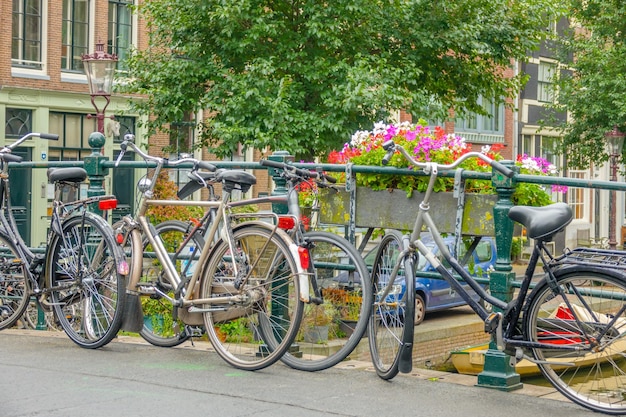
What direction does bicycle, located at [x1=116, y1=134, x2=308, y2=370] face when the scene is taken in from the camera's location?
facing away from the viewer and to the left of the viewer

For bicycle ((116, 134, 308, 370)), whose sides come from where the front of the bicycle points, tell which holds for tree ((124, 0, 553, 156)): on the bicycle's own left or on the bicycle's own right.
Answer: on the bicycle's own right

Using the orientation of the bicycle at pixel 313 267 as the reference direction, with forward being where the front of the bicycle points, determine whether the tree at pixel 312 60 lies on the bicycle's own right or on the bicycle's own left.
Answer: on the bicycle's own left

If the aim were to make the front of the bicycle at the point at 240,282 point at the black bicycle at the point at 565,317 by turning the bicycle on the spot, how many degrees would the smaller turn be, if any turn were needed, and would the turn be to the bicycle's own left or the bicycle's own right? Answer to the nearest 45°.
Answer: approximately 180°

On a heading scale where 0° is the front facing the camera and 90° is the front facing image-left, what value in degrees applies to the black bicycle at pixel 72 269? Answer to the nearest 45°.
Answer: approximately 135°

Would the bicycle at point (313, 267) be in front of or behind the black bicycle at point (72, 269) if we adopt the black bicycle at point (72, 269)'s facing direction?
behind

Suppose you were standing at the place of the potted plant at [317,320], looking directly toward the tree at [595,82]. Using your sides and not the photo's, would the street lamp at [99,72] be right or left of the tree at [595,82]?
left
